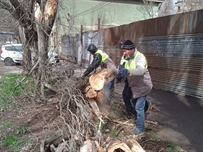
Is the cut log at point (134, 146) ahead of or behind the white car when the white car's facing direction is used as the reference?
ahead

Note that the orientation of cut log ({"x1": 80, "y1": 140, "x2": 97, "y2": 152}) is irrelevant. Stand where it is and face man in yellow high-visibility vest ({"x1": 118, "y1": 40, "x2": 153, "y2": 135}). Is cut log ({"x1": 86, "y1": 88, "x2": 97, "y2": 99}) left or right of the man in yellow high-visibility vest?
left

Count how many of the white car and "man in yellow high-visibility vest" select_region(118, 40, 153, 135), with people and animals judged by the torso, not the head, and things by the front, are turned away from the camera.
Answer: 0

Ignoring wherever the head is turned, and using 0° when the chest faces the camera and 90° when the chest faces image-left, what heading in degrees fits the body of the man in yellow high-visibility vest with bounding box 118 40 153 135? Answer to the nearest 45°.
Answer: approximately 45°

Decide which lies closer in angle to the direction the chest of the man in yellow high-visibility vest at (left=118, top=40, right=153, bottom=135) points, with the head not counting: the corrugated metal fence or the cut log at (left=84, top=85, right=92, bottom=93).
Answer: the cut log
